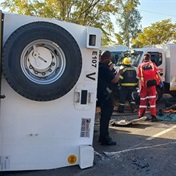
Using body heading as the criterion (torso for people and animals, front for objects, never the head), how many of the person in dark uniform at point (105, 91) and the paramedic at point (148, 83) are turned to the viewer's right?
1

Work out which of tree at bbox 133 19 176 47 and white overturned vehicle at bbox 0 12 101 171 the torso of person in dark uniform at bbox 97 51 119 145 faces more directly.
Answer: the tree

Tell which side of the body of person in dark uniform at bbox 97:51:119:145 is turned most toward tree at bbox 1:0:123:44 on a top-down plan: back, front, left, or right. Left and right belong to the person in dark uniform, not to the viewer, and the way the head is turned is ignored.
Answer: left

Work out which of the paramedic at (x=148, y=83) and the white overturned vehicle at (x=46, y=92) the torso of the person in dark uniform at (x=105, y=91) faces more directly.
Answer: the paramedic

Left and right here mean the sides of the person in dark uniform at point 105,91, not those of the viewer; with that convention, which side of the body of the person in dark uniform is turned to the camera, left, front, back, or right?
right
